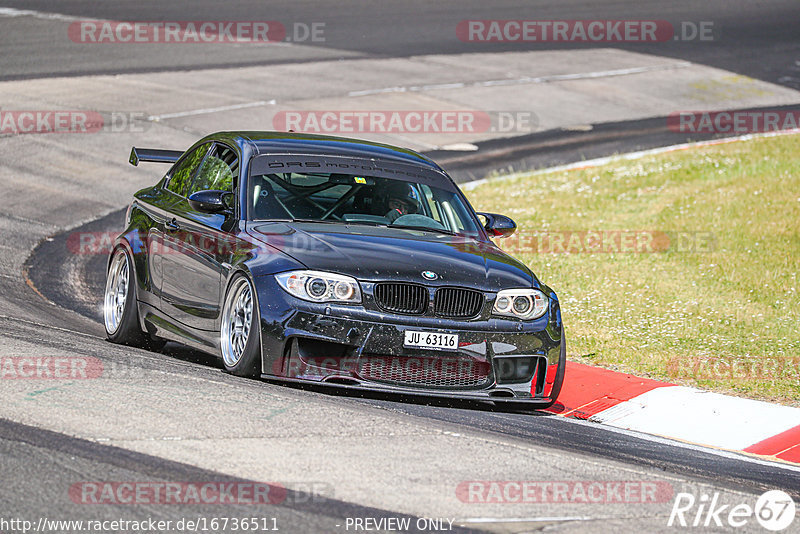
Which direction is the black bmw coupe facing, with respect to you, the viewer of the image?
facing the viewer and to the right of the viewer
